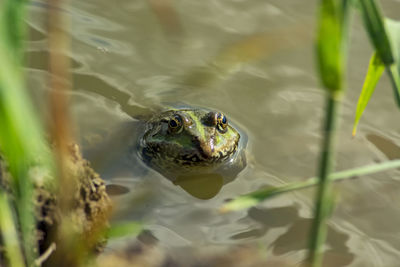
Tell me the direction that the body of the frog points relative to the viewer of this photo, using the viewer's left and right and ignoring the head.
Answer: facing the viewer and to the right of the viewer

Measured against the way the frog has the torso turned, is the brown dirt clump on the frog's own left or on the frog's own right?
on the frog's own right

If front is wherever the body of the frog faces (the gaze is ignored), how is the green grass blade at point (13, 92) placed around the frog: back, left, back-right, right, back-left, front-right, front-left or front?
front-right

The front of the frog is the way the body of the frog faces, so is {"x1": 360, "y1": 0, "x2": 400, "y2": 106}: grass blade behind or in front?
in front

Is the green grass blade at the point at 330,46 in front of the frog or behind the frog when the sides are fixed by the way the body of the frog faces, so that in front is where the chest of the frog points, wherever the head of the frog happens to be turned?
in front
